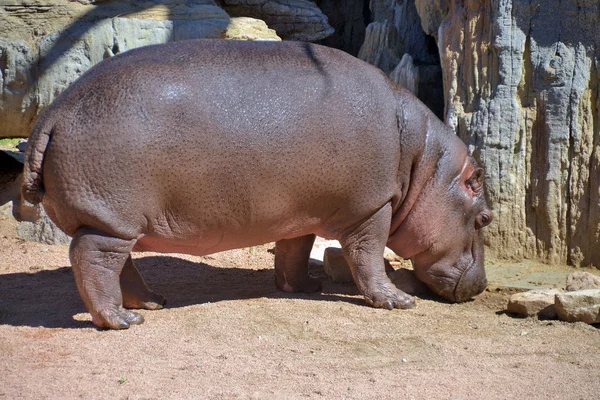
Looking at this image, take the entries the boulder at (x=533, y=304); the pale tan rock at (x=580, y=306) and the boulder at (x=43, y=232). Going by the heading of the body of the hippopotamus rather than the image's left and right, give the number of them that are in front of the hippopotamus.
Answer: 2

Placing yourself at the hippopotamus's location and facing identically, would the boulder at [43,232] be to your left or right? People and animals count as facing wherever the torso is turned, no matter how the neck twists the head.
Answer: on your left

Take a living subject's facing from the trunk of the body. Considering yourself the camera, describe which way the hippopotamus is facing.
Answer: facing to the right of the viewer

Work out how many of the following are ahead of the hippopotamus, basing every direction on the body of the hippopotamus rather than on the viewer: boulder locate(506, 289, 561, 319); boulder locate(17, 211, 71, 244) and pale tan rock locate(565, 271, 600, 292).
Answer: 2

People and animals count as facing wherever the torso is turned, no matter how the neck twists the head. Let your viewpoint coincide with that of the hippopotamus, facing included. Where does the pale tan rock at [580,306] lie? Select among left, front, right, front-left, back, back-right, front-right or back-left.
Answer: front

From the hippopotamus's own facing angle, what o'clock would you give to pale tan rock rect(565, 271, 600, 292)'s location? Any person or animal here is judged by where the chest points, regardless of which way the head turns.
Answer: The pale tan rock is roughly at 12 o'clock from the hippopotamus.

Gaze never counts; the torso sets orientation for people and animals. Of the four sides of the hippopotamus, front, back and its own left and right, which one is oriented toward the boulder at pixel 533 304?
front
